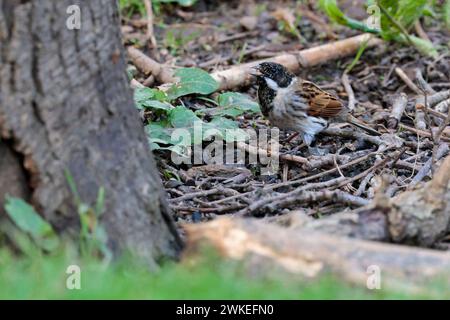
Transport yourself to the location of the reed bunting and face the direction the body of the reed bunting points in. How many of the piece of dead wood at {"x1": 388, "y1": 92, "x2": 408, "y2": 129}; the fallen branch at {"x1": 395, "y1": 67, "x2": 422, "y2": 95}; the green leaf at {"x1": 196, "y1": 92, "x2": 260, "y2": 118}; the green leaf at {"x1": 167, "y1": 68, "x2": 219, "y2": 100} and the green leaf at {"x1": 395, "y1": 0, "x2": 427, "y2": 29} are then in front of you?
2

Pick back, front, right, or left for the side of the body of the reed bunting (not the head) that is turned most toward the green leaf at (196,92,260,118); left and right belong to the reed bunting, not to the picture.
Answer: front

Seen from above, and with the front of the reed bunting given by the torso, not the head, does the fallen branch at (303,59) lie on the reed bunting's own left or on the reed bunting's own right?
on the reed bunting's own right

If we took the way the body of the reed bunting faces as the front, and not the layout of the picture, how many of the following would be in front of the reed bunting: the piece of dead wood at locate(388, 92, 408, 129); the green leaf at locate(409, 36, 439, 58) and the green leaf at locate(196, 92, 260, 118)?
1

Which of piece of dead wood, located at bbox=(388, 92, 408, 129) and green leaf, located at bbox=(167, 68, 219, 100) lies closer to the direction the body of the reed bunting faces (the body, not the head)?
the green leaf

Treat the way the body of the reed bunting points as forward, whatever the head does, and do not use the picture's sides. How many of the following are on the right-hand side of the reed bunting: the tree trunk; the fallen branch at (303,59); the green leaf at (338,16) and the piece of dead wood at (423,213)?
2

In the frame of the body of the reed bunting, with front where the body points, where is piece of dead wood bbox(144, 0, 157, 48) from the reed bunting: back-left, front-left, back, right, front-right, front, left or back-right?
front-right

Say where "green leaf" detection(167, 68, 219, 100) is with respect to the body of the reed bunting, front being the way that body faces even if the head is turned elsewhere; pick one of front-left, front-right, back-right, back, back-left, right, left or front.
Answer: front

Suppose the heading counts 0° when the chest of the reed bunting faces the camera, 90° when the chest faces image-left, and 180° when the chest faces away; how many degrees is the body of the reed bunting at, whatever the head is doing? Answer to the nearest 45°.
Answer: approximately 90°

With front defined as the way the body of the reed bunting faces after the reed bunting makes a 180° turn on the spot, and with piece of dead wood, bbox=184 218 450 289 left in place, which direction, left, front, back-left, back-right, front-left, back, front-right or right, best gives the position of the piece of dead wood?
right

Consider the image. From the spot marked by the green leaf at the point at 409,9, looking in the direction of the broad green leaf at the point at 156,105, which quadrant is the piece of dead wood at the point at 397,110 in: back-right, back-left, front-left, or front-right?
front-left

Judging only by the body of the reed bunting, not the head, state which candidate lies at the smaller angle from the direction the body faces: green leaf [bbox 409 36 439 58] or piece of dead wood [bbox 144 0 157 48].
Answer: the piece of dead wood

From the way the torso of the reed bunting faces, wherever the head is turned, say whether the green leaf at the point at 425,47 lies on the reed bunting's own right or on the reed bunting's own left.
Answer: on the reed bunting's own right

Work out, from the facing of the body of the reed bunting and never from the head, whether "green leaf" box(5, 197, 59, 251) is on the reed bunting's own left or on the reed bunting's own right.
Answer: on the reed bunting's own left

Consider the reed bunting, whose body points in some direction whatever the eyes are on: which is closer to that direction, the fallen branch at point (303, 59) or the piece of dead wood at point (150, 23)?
the piece of dead wood

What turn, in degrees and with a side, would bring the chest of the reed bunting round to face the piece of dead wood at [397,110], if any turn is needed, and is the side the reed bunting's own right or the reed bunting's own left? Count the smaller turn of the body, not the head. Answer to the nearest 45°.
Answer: approximately 135° to the reed bunting's own right

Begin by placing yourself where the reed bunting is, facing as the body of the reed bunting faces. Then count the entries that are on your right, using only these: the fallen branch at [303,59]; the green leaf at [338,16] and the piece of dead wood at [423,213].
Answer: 2
